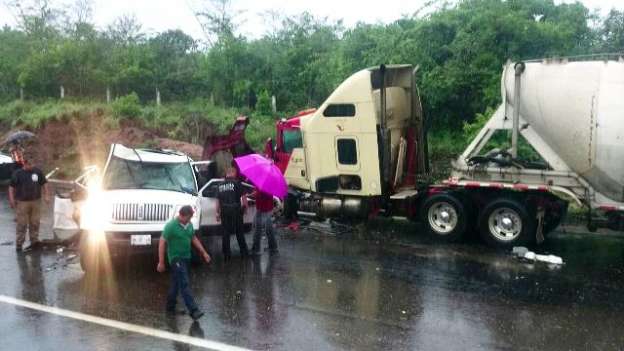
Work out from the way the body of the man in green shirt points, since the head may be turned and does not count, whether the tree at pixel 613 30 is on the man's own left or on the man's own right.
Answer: on the man's own left

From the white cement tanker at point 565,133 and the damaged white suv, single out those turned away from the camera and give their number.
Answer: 0

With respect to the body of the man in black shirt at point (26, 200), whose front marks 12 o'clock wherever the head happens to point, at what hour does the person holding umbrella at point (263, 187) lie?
The person holding umbrella is roughly at 10 o'clock from the man in black shirt.

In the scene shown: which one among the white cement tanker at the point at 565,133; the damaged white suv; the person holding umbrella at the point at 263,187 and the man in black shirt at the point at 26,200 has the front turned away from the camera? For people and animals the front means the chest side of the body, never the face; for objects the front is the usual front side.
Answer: the person holding umbrella

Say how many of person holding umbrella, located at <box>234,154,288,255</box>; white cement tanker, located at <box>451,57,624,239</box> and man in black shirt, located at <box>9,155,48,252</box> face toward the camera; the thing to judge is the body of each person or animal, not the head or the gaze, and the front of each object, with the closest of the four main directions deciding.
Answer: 1

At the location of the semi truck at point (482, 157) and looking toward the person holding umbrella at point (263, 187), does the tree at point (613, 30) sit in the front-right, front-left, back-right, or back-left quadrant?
back-right

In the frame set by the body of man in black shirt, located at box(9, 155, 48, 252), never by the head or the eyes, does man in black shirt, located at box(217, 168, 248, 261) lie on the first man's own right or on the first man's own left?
on the first man's own left

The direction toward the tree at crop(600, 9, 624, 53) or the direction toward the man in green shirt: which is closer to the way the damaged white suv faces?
the man in green shirt

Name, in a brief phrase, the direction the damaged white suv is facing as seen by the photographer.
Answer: facing the viewer

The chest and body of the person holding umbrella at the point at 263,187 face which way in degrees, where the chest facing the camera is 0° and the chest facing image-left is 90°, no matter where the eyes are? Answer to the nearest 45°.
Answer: approximately 180°

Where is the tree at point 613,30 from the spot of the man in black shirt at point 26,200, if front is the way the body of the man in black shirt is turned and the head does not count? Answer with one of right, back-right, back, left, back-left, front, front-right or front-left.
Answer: left

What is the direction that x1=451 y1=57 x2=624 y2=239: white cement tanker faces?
to the viewer's left
